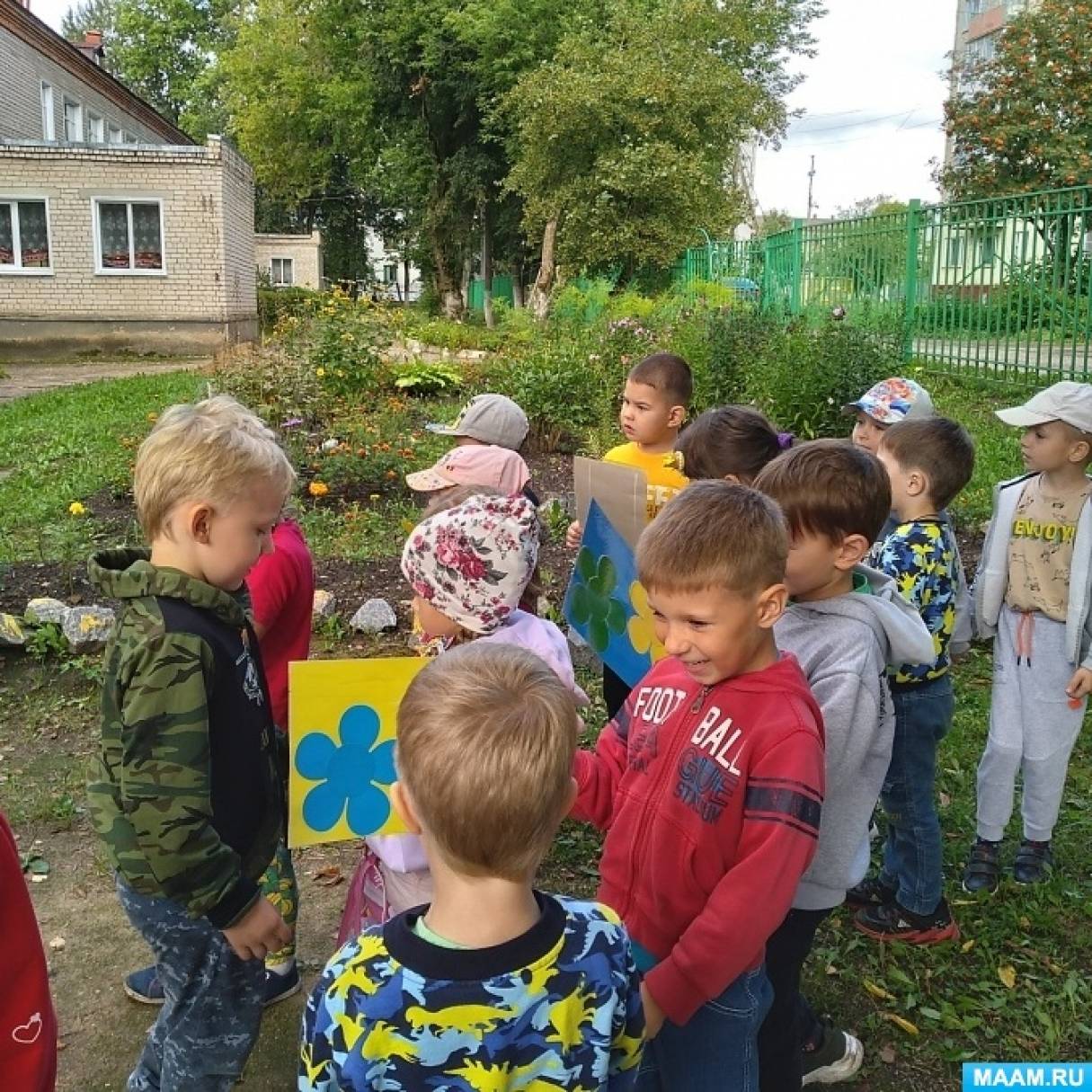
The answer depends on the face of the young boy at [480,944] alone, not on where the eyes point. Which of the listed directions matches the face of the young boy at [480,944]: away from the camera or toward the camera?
away from the camera

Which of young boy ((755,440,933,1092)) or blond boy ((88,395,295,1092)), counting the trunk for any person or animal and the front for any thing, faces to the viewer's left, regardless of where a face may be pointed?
the young boy

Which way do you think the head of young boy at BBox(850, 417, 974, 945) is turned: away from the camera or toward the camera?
away from the camera

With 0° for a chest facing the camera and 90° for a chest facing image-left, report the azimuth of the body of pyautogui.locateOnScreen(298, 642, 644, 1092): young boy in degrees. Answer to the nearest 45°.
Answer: approximately 180°

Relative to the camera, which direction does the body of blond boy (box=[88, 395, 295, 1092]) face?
to the viewer's right

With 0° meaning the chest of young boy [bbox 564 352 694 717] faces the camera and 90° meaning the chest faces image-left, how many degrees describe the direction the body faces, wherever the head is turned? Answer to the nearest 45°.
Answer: approximately 45°

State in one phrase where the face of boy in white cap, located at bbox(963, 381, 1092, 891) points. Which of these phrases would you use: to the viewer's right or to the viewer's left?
to the viewer's left

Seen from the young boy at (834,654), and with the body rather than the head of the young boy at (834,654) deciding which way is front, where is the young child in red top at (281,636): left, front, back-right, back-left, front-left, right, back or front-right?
front

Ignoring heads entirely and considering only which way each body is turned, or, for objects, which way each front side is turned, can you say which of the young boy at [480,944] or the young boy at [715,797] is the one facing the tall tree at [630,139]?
the young boy at [480,944]

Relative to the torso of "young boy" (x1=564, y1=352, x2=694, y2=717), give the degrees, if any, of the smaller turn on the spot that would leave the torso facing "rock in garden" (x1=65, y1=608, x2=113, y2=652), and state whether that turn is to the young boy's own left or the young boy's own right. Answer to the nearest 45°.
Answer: approximately 45° to the young boy's own right

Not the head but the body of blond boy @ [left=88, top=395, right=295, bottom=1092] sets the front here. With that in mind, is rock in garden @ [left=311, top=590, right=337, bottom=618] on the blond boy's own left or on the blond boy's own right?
on the blond boy's own left

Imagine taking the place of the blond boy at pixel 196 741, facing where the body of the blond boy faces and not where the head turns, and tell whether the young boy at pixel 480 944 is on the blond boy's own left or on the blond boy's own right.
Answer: on the blond boy's own right

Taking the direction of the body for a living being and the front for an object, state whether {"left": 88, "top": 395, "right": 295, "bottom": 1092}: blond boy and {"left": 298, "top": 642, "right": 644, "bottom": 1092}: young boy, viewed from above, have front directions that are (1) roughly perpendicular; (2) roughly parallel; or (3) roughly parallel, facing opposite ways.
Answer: roughly perpendicular

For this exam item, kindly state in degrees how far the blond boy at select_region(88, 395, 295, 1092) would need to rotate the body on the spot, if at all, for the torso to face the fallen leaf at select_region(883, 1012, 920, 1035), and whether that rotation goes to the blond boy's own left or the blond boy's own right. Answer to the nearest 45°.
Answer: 0° — they already face it

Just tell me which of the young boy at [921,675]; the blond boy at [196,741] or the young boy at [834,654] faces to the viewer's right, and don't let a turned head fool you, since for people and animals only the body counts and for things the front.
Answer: the blond boy

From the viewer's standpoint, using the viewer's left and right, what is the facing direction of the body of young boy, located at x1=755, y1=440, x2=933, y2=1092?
facing to the left of the viewer

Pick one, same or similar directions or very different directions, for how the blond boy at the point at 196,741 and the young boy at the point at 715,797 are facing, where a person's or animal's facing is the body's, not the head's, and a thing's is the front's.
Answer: very different directions
